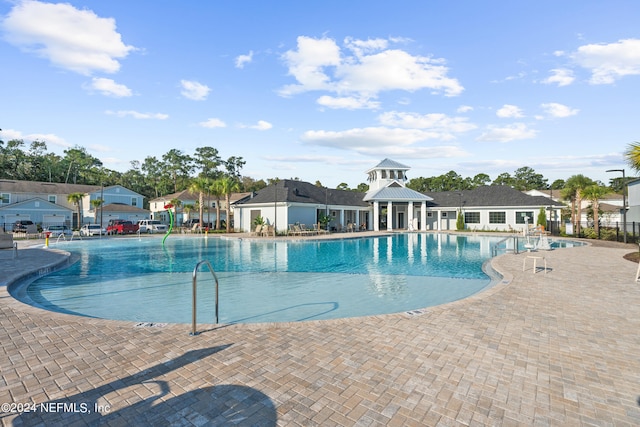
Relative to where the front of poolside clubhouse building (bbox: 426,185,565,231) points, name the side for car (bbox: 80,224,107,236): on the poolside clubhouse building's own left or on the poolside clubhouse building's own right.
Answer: on the poolside clubhouse building's own right

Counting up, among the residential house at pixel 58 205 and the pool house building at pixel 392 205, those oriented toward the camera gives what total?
2

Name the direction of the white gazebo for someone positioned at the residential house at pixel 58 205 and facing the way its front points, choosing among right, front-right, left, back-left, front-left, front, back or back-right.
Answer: front-left

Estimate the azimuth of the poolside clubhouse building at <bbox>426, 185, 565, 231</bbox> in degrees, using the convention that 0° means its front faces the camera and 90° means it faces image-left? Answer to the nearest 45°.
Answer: approximately 0°

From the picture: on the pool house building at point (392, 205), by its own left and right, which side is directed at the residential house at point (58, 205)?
right

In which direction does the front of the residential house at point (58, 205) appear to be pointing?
toward the camera

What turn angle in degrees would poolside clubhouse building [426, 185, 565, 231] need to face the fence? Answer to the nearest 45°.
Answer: approximately 45° to its left

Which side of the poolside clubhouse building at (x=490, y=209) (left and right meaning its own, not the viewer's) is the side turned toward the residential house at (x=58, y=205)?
right
